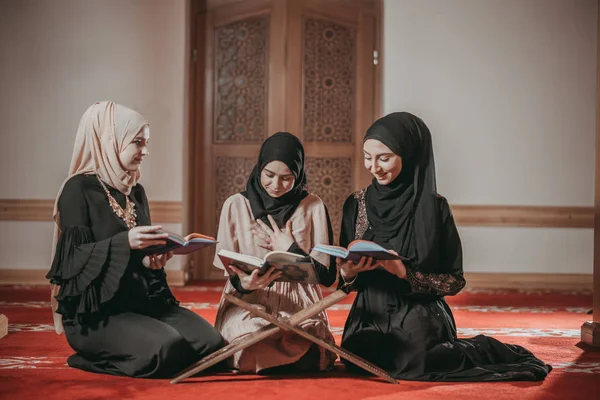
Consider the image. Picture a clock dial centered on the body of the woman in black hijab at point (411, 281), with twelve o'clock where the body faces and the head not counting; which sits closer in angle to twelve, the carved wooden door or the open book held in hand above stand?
the open book held in hand above stand

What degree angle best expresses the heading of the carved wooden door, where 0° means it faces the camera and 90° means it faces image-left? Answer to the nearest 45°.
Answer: approximately 0°

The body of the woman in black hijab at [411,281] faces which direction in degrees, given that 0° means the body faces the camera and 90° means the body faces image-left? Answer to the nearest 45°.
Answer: approximately 45°

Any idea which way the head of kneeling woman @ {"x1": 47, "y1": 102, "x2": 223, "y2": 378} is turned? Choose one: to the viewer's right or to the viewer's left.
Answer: to the viewer's right

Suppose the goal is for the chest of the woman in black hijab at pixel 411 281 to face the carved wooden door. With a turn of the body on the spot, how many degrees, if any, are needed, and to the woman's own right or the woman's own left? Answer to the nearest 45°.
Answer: approximately 135° to the woman's own right

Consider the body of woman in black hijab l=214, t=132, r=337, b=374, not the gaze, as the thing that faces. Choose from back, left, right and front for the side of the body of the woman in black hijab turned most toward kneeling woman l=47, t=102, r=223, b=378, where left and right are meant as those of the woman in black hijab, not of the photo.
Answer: right

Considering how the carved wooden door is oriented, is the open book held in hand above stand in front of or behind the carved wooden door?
in front

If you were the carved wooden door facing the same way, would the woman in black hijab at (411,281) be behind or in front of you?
in front

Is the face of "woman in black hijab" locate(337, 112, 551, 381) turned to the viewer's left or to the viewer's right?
to the viewer's left
